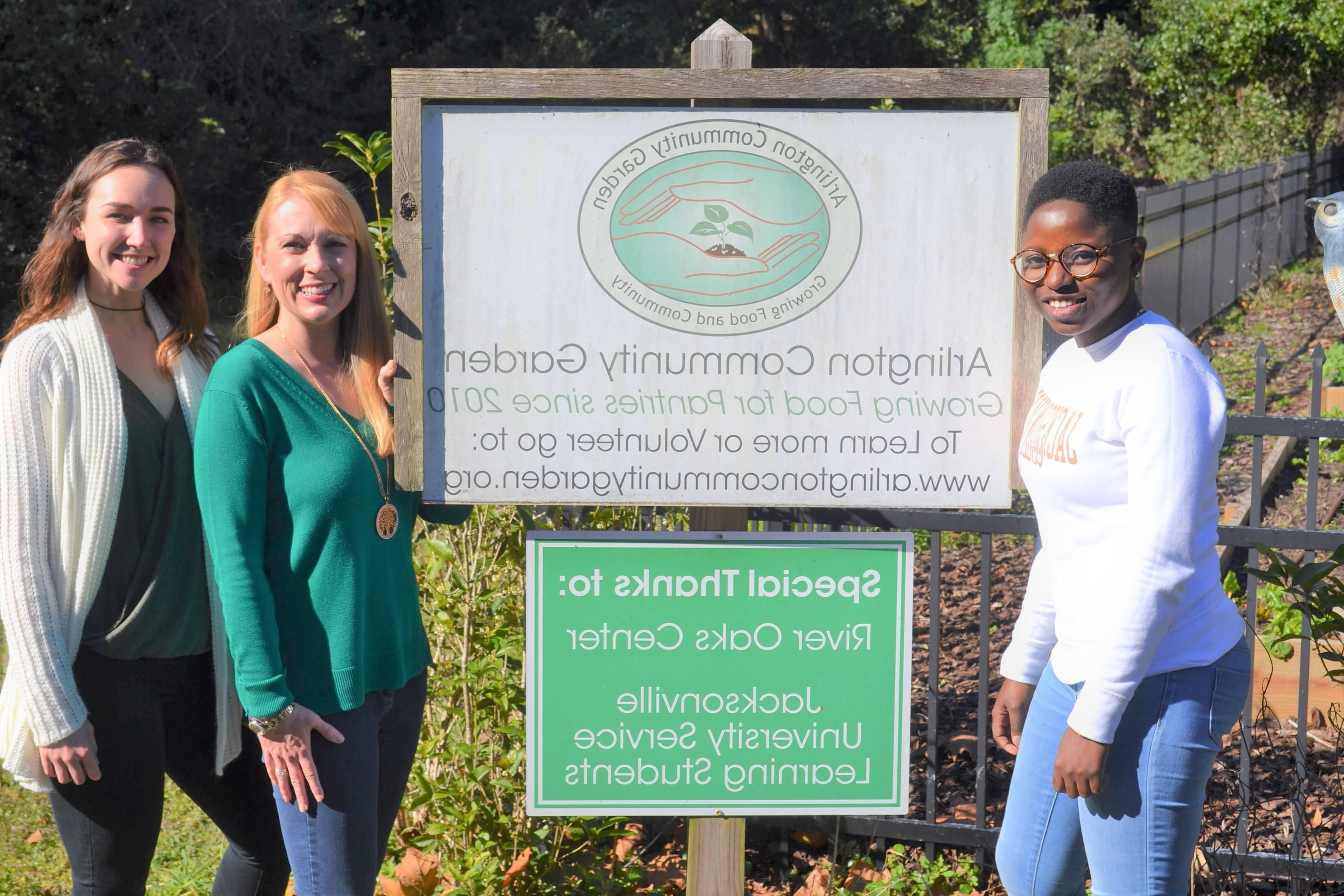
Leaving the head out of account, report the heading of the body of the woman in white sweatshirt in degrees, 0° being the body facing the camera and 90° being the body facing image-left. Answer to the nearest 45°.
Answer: approximately 45°

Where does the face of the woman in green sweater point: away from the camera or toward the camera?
toward the camera

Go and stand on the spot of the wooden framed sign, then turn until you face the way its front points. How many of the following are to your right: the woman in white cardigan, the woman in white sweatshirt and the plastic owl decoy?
1

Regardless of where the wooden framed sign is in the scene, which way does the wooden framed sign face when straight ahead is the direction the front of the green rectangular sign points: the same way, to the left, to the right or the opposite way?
the same way

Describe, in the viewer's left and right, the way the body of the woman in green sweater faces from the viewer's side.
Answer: facing the viewer and to the right of the viewer

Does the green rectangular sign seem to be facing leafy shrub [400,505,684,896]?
no

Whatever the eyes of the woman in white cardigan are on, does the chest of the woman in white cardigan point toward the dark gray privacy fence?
no

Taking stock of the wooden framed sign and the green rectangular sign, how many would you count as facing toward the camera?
2

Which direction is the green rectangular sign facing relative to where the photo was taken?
toward the camera

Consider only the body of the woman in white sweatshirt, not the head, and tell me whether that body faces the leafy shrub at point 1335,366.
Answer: no

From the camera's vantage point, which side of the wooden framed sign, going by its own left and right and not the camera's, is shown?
front
